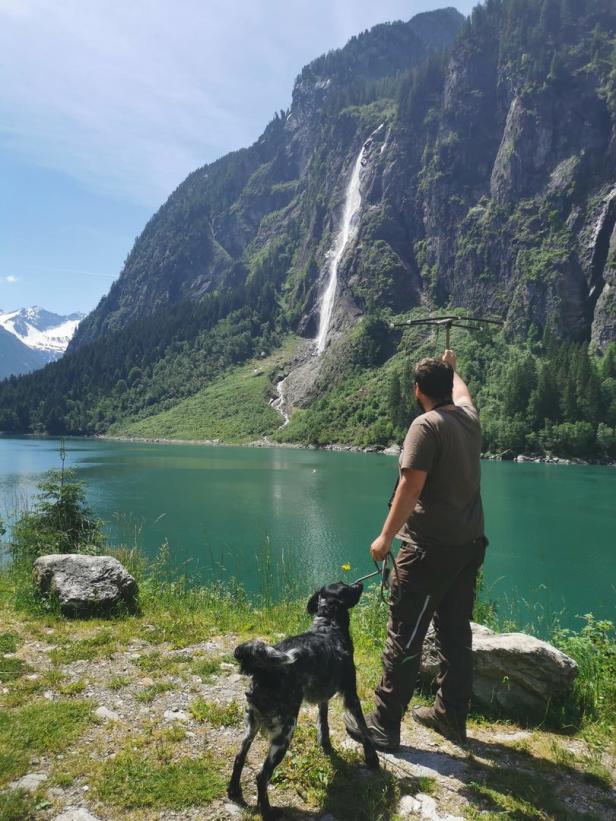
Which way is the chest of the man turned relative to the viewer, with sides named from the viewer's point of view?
facing away from the viewer and to the left of the viewer

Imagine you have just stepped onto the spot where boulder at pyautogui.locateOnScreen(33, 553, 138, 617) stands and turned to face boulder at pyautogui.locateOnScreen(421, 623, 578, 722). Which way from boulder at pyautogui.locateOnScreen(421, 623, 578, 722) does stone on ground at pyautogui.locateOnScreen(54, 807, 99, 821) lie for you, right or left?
right

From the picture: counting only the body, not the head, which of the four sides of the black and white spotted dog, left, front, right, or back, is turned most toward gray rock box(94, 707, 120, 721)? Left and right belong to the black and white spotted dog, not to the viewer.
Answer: left

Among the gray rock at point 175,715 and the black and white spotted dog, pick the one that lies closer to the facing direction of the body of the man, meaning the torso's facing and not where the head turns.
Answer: the gray rock

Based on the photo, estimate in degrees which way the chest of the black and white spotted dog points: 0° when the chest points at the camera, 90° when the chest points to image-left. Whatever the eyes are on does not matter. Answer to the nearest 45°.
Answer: approximately 225°

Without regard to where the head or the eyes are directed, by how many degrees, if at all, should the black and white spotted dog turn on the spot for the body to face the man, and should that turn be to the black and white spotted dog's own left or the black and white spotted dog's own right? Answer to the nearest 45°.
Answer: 0° — it already faces them

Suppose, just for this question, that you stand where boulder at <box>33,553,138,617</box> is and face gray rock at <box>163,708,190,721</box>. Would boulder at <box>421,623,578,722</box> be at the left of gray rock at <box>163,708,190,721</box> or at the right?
left

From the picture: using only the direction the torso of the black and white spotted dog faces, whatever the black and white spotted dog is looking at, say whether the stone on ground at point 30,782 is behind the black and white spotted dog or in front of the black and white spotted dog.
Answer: behind

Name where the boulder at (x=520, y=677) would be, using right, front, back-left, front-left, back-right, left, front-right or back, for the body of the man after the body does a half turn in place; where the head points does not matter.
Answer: left

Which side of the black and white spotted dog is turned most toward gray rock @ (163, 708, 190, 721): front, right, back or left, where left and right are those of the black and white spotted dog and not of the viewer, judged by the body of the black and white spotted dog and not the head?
left

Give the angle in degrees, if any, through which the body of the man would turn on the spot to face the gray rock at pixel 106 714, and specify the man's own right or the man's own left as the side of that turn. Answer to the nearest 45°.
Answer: approximately 45° to the man's own left
